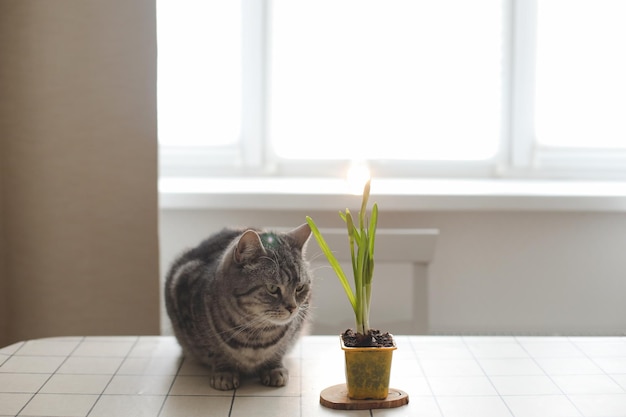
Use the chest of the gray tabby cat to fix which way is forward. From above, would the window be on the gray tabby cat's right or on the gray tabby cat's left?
on the gray tabby cat's left

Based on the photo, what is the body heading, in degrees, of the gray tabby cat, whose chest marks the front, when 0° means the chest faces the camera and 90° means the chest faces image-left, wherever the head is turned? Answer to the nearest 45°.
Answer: approximately 315°
